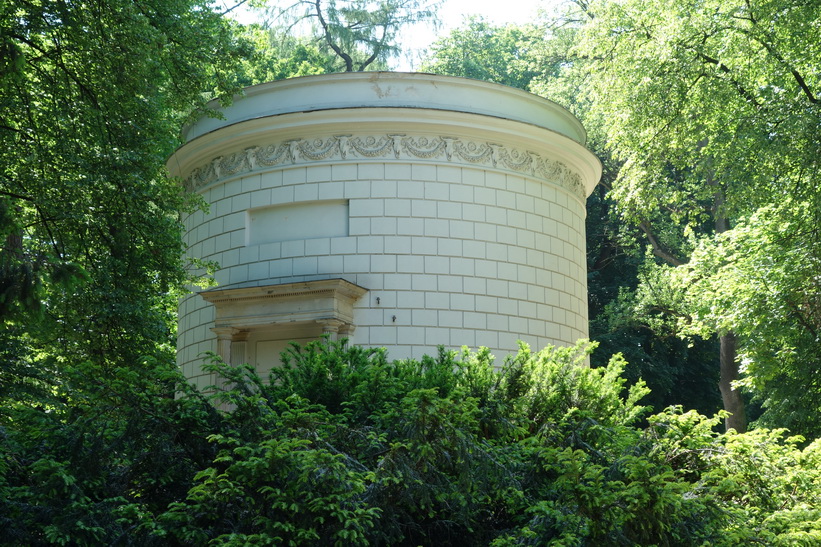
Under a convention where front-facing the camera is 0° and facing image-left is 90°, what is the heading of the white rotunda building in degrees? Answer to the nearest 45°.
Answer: approximately 45°
